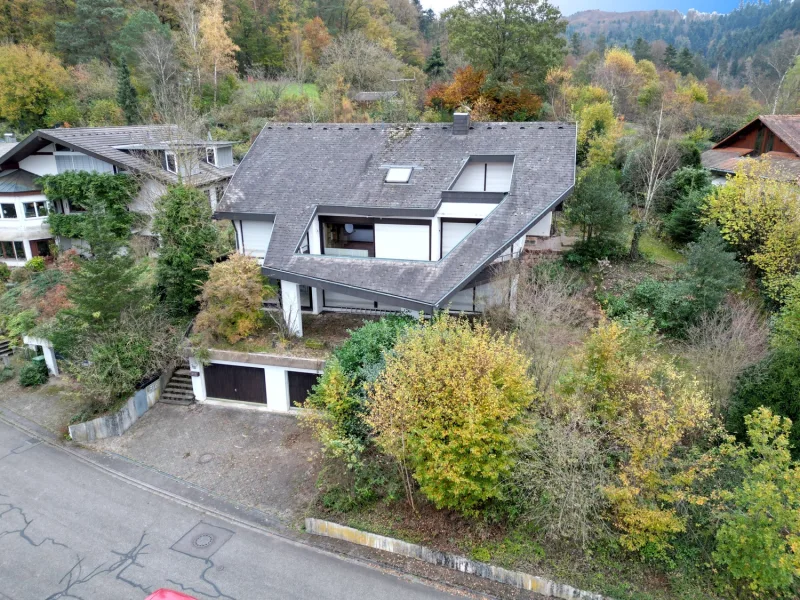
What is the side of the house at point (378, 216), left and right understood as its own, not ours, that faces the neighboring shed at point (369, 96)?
back

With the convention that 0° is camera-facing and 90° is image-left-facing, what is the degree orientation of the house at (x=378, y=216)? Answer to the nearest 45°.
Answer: approximately 0°

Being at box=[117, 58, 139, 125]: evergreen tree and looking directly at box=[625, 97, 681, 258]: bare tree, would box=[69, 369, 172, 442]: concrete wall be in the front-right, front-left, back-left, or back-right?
front-right

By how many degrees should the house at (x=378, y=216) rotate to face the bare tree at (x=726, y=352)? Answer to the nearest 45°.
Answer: approximately 45° to its left

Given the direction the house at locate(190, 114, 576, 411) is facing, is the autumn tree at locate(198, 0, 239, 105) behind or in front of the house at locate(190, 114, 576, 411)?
behind

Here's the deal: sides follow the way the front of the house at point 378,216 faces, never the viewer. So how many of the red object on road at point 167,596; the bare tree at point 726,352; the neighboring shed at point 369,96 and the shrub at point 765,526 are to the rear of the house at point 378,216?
1

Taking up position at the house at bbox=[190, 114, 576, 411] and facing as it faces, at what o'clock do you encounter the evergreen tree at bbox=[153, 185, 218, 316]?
The evergreen tree is roughly at 3 o'clock from the house.

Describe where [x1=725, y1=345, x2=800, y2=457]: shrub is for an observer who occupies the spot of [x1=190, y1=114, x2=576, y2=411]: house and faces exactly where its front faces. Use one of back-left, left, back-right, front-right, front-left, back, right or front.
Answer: front-left

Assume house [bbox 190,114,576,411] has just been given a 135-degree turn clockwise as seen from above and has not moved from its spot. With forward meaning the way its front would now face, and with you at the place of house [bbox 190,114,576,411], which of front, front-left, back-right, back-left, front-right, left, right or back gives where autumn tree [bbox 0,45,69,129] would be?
front

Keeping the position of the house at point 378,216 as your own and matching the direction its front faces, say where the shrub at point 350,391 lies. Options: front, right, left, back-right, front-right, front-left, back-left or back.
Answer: front

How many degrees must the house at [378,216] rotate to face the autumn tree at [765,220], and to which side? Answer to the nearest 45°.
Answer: approximately 90° to its left

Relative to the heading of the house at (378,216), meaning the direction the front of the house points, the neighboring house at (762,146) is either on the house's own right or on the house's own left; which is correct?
on the house's own left

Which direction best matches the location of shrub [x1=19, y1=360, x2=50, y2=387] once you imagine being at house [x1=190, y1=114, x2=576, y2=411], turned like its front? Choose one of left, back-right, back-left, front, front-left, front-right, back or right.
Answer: right

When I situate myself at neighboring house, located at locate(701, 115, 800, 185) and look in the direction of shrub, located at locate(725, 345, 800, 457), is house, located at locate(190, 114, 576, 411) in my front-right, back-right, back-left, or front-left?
front-right

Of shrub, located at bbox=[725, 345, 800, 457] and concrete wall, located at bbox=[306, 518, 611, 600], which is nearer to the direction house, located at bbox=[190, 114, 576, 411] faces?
the concrete wall

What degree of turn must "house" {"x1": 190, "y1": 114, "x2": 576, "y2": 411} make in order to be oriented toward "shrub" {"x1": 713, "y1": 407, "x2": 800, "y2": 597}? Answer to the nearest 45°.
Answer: approximately 45° to its left
